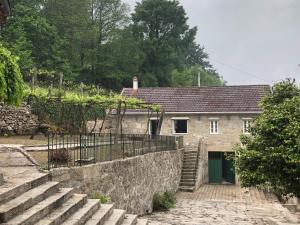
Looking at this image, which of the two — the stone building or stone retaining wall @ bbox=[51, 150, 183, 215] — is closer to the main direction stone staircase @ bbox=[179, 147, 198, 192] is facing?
the stone retaining wall

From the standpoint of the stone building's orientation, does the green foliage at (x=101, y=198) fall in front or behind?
in front

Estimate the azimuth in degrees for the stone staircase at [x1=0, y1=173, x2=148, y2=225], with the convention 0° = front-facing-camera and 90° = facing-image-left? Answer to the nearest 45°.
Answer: approximately 315°

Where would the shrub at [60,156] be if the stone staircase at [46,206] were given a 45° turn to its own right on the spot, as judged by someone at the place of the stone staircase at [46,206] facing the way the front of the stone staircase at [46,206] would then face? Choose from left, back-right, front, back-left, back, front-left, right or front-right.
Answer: back

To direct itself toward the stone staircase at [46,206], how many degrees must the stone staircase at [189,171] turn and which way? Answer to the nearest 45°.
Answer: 0° — it already faces it

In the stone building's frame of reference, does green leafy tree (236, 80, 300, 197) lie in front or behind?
in front

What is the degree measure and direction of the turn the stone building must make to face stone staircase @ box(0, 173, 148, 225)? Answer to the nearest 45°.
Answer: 0° — it already faces it

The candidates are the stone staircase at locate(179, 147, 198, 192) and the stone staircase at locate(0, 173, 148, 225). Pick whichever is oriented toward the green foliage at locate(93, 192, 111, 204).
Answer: the stone staircase at locate(179, 147, 198, 192)

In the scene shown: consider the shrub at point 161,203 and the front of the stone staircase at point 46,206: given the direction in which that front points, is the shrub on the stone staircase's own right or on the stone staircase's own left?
on the stone staircase's own left

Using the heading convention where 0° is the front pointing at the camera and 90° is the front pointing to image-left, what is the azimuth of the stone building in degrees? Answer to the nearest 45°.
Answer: approximately 0°

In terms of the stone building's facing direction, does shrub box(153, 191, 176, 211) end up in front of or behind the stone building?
in front

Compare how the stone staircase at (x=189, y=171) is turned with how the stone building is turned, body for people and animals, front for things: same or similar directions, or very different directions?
same or similar directions

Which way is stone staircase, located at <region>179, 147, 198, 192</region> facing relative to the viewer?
toward the camera

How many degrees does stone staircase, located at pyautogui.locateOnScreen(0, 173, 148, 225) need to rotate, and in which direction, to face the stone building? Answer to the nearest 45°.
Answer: approximately 90° to its left

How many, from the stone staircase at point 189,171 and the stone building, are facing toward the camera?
2
